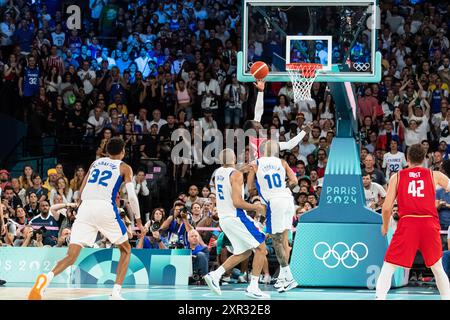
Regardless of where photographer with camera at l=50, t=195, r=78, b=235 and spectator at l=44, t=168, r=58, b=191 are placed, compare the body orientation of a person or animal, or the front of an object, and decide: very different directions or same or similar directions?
same or similar directions

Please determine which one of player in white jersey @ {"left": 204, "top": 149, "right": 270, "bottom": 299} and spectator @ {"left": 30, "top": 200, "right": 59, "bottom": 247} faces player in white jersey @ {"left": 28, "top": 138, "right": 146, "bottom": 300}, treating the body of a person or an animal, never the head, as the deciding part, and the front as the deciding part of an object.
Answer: the spectator

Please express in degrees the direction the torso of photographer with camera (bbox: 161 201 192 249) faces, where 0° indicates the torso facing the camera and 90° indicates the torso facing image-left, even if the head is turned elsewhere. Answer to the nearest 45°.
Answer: approximately 0°

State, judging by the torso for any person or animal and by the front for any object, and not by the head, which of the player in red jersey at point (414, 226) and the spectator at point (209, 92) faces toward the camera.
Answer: the spectator

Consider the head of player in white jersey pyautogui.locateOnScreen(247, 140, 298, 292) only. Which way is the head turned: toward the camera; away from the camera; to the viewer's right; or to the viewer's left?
away from the camera

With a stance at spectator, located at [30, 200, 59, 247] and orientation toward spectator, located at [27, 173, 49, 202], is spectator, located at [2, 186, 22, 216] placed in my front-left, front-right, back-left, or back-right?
front-left

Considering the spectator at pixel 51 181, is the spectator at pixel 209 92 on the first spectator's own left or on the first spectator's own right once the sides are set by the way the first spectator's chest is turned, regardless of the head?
on the first spectator's own left

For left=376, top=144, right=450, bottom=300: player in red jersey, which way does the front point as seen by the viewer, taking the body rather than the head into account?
away from the camera

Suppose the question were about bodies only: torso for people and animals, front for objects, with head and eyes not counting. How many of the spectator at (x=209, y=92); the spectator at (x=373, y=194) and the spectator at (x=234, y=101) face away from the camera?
0

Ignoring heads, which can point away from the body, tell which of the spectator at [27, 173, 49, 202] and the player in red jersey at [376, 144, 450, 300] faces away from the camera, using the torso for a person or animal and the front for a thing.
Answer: the player in red jersey

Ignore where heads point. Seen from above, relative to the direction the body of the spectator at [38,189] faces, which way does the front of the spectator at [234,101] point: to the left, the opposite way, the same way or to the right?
the same way

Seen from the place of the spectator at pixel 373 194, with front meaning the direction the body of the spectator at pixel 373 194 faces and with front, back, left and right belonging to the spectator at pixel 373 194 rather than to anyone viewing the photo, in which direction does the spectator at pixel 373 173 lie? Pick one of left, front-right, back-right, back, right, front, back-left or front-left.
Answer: back-right

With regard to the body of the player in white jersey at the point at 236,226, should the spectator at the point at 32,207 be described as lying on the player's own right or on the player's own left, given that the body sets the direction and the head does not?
on the player's own left

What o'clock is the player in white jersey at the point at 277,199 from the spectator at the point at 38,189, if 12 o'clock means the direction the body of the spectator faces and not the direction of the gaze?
The player in white jersey is roughly at 11 o'clock from the spectator.

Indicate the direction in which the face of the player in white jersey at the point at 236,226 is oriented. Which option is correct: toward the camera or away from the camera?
away from the camera

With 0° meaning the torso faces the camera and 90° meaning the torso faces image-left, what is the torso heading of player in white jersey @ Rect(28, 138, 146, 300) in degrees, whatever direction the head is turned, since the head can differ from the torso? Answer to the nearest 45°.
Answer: approximately 225°

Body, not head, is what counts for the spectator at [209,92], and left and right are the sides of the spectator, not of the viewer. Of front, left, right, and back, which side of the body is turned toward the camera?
front

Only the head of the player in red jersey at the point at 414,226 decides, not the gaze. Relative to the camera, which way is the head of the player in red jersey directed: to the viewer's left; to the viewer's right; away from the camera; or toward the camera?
away from the camera
